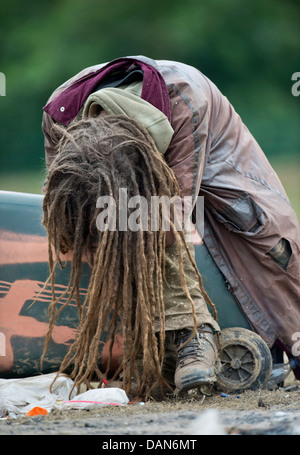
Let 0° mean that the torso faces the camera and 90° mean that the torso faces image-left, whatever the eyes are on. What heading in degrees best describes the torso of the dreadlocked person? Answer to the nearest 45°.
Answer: approximately 45°
